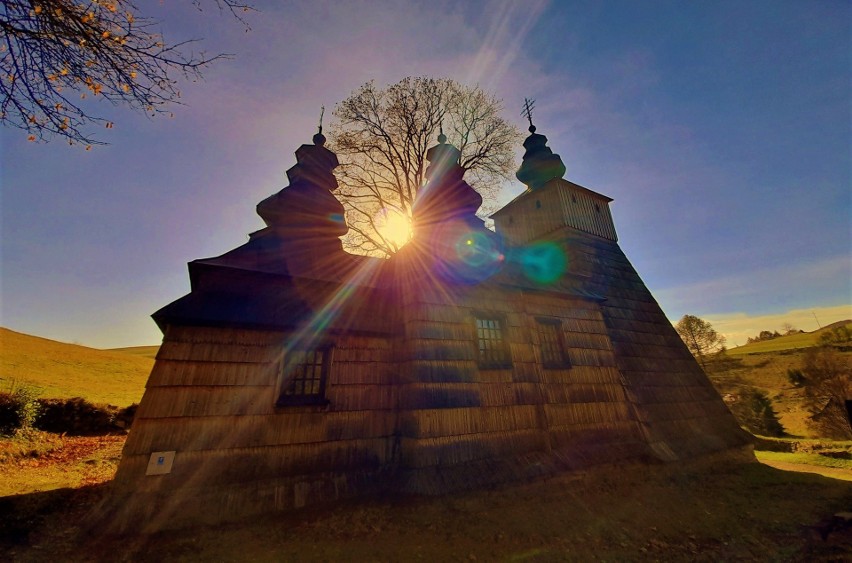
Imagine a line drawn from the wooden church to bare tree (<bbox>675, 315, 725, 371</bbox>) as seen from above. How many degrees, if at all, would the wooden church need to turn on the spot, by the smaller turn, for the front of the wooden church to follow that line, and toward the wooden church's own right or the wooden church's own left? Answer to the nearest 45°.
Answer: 0° — it already faces it

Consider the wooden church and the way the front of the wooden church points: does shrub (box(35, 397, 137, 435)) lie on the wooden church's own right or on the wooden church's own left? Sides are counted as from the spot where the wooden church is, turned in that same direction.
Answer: on the wooden church's own left

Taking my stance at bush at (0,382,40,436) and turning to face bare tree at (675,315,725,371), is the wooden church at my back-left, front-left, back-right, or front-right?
front-right

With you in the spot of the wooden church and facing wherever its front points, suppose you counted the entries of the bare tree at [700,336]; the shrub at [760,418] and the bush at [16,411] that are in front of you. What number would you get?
2

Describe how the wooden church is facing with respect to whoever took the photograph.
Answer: facing away from the viewer and to the right of the viewer

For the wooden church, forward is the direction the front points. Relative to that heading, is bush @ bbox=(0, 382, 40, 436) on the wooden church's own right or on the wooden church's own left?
on the wooden church's own left

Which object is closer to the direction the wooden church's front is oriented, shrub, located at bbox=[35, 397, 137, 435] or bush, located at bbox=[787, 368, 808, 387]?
the bush

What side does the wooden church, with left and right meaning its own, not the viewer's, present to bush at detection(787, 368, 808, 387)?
front

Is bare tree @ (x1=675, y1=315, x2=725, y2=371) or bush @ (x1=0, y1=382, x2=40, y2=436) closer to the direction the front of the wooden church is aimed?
the bare tree

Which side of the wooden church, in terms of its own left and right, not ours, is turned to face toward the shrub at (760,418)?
front

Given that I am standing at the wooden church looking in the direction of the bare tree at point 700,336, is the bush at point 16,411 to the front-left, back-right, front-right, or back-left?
back-left

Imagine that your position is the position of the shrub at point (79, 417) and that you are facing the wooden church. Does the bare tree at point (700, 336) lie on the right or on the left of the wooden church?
left

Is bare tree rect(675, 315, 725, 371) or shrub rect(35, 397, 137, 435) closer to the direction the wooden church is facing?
the bare tree

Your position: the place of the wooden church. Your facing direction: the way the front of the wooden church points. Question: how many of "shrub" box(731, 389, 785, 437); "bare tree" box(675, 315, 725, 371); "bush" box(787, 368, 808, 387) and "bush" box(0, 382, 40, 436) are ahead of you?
3
